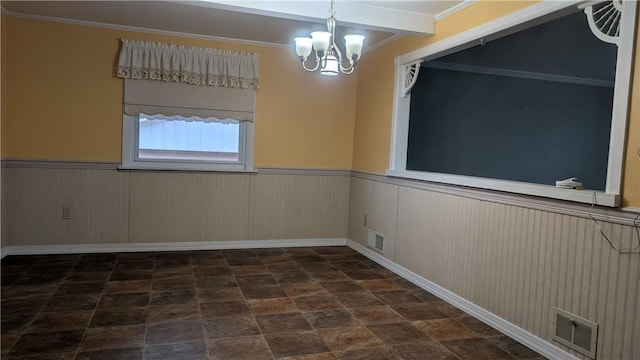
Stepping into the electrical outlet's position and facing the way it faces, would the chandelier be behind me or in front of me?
in front

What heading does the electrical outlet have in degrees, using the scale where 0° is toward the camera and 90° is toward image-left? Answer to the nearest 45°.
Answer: approximately 0°

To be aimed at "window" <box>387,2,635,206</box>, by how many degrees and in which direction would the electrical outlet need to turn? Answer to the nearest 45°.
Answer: approximately 90° to its left

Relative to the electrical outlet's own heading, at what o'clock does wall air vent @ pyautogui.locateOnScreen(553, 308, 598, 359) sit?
The wall air vent is roughly at 11 o'clock from the electrical outlet.
